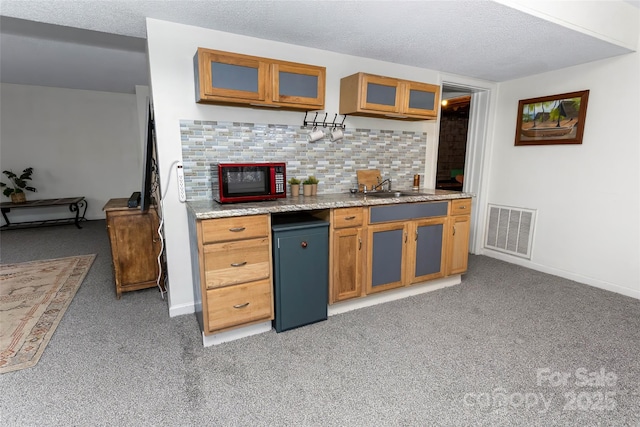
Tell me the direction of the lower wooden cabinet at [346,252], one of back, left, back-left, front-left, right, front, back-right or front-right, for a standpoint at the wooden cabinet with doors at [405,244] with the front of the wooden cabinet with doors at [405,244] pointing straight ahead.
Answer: right

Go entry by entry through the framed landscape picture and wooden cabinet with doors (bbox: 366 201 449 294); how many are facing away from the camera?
0

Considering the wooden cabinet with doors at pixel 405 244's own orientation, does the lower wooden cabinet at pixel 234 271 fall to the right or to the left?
on its right

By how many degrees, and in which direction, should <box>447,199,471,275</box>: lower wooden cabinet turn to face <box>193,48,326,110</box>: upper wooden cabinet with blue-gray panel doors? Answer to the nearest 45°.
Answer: approximately 90° to its right

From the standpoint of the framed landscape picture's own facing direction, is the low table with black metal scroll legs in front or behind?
in front

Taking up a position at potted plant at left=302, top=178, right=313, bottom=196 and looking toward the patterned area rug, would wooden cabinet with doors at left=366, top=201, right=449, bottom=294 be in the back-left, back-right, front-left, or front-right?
back-left

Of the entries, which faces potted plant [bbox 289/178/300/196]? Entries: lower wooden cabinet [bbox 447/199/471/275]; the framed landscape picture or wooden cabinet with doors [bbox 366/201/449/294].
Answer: the framed landscape picture

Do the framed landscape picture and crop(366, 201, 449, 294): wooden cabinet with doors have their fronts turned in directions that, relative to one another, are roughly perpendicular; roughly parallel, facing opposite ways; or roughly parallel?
roughly perpendicular

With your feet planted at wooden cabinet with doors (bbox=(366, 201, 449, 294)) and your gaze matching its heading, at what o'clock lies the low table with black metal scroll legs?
The low table with black metal scroll legs is roughly at 5 o'clock from the wooden cabinet with doors.

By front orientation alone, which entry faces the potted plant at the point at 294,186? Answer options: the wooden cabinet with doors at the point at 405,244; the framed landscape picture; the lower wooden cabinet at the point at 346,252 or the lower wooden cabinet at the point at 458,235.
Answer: the framed landscape picture

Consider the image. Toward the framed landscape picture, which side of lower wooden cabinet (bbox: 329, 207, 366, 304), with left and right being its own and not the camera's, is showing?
left

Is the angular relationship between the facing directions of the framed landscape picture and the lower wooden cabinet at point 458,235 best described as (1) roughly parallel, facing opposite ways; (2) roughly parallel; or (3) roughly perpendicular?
roughly perpendicular

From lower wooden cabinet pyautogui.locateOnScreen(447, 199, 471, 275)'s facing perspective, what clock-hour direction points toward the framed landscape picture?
The framed landscape picture is roughly at 9 o'clock from the lower wooden cabinet.

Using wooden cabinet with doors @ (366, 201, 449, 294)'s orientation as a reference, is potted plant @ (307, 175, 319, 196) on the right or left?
on its right

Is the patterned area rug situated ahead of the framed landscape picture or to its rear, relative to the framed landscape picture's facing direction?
ahead

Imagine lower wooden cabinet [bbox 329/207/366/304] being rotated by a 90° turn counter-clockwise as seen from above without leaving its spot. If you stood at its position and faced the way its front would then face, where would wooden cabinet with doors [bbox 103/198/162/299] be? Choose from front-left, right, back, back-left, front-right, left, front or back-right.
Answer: back-left

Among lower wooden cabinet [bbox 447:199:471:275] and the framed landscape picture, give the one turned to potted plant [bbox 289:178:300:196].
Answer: the framed landscape picture

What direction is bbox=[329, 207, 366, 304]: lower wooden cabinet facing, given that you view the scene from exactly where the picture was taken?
facing the viewer and to the right of the viewer

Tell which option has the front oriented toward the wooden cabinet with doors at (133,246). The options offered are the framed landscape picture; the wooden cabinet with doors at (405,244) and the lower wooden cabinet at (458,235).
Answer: the framed landscape picture
